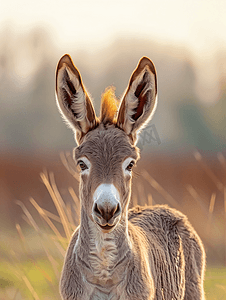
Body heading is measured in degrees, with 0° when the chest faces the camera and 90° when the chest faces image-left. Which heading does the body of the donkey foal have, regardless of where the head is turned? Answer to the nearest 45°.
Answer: approximately 45°
